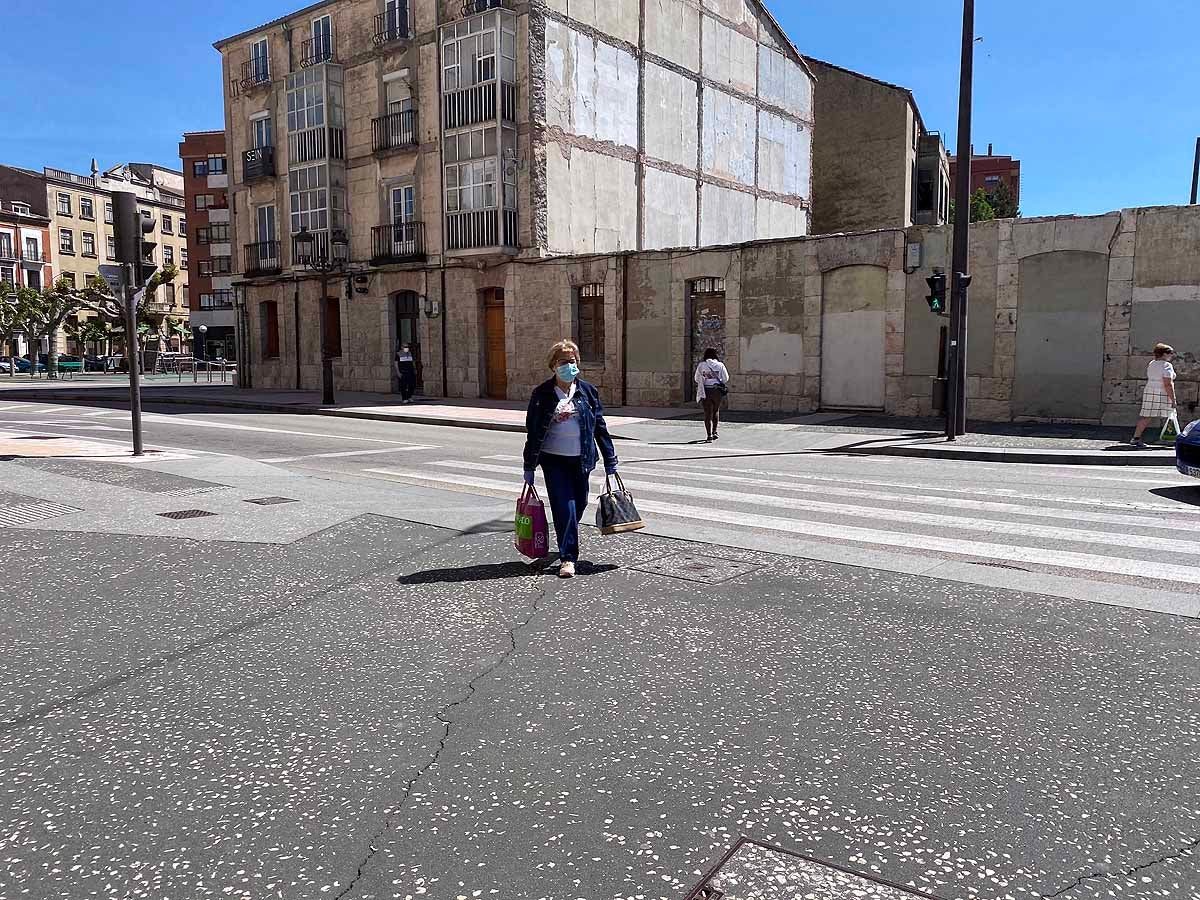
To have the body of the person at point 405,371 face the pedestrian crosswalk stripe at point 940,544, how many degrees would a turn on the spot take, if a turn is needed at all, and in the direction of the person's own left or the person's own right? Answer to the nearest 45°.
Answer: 0° — they already face it

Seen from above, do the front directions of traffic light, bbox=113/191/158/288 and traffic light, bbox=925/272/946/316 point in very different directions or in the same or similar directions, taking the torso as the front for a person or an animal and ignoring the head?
very different directions

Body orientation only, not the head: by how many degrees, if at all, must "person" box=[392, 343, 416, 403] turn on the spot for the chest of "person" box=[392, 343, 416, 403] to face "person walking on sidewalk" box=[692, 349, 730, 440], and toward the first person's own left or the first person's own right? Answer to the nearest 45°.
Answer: approximately 45° to the first person's own left

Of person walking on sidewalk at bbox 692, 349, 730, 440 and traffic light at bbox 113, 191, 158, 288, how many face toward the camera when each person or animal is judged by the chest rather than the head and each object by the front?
0

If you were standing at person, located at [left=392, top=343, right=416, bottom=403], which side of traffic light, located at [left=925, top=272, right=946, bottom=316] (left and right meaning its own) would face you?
right

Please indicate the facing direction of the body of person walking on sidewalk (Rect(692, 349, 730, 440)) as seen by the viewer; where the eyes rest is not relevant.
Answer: away from the camera

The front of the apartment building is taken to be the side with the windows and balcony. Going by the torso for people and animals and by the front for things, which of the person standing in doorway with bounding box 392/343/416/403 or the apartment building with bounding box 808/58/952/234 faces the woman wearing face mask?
the person standing in doorway

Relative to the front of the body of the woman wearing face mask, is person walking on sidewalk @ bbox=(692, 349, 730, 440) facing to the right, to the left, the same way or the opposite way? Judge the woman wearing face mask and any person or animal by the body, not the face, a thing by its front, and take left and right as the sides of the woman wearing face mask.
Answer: the opposite way

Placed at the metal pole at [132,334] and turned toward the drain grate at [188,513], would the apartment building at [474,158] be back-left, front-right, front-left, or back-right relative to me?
back-left

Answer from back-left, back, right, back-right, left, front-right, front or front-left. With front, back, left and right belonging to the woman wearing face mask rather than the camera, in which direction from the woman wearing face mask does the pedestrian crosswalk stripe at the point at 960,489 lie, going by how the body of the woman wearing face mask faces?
back-left

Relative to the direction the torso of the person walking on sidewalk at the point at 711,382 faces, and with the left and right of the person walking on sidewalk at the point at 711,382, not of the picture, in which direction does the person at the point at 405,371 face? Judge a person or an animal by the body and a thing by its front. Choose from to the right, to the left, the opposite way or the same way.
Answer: the opposite way
